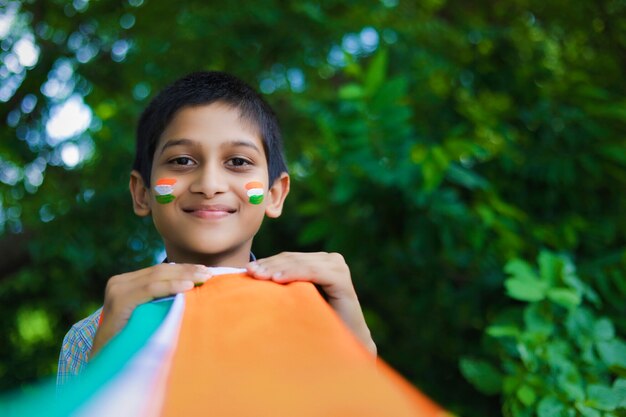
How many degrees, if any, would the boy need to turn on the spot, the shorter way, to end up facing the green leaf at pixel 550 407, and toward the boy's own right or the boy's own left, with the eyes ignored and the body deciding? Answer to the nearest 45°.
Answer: approximately 135° to the boy's own left

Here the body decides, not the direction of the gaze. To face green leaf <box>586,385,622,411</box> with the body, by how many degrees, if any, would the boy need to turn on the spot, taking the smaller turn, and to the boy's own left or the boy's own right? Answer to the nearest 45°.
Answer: approximately 135° to the boy's own left

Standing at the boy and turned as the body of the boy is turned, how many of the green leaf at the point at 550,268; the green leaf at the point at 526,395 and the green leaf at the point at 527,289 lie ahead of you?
0

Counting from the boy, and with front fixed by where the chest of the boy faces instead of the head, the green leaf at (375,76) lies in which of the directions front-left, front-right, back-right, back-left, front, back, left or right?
back-left

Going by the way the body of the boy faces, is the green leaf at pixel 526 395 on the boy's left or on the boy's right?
on the boy's left

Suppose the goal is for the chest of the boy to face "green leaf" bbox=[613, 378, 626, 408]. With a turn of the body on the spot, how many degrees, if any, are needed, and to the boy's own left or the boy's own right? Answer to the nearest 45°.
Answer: approximately 135° to the boy's own left

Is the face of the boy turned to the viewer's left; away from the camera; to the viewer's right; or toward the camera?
toward the camera

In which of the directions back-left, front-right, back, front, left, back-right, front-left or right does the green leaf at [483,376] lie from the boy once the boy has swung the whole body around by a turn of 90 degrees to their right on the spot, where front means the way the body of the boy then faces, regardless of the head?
back-right

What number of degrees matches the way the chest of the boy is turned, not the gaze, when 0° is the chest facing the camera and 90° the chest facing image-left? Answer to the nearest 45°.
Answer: approximately 0°

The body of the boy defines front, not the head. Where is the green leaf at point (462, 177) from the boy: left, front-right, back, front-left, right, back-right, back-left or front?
back-left

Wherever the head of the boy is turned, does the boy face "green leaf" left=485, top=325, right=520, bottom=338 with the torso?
no

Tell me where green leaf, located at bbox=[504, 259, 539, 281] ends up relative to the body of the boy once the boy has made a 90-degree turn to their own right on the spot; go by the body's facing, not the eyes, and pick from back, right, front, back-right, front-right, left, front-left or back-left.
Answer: back-right

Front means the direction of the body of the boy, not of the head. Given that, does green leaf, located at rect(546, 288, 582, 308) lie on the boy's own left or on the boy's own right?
on the boy's own left
